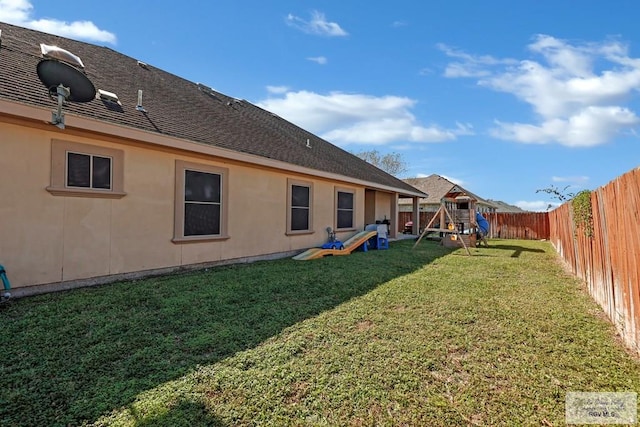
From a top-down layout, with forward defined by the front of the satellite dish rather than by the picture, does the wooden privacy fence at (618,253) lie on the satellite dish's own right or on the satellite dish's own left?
on the satellite dish's own right

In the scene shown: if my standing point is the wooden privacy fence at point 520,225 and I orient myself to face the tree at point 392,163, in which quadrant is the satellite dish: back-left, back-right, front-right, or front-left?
back-left
